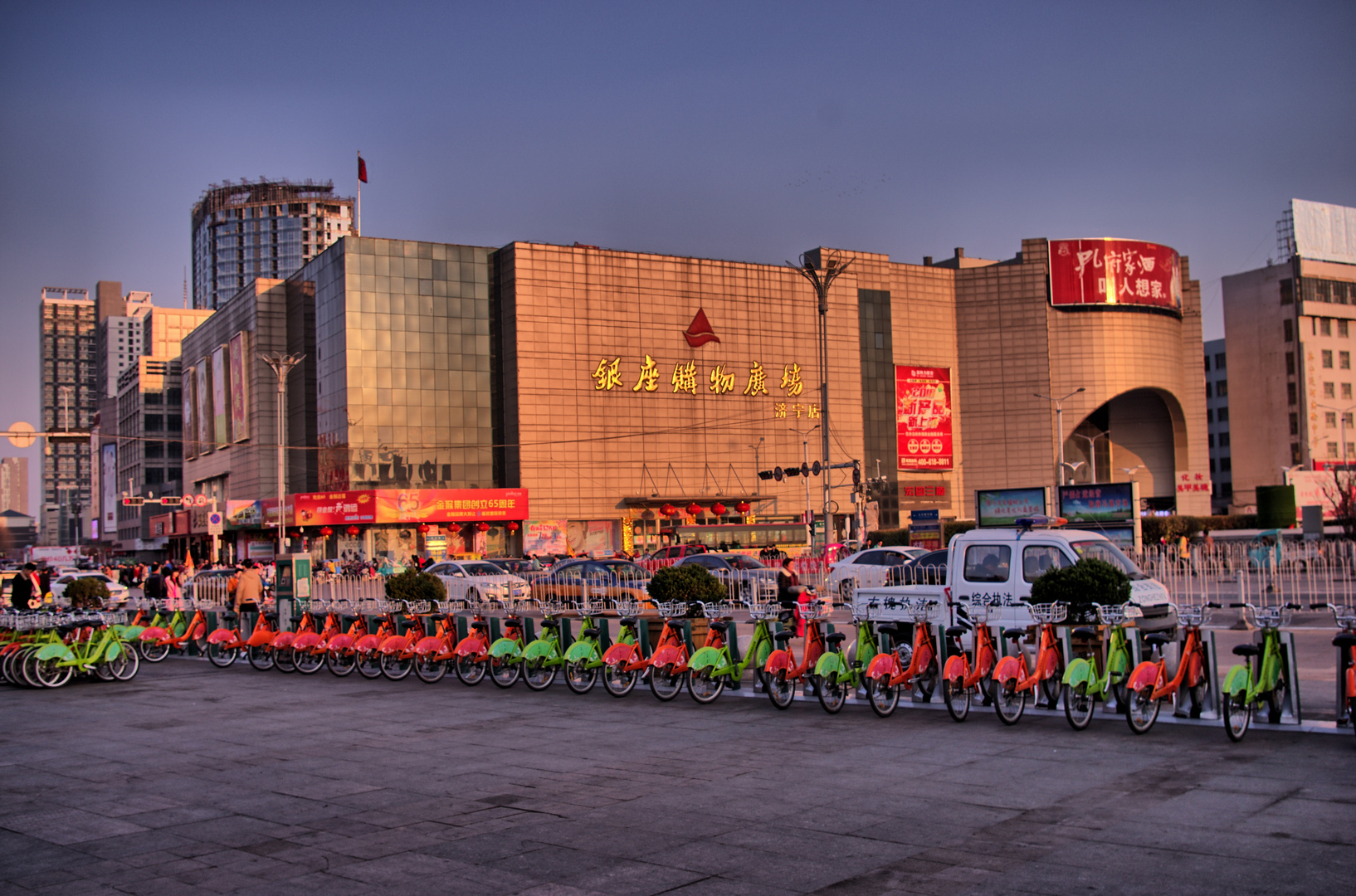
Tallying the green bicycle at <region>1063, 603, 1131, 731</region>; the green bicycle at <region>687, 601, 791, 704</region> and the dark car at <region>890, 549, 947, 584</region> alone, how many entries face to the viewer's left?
1

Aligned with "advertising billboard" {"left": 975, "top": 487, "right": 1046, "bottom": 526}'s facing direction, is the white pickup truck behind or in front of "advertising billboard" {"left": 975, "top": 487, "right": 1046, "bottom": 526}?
in front

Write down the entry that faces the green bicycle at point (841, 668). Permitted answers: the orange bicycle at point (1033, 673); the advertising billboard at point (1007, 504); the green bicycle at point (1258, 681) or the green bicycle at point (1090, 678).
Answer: the advertising billboard

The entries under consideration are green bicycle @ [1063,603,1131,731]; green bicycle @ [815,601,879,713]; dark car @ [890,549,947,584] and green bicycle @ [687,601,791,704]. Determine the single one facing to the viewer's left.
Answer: the dark car

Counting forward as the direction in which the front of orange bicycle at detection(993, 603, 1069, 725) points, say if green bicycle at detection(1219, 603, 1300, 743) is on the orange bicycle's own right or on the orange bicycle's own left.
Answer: on the orange bicycle's own right

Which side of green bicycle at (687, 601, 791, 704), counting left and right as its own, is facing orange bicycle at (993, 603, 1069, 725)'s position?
right

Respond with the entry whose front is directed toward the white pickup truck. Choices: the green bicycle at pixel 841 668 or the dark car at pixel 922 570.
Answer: the green bicycle

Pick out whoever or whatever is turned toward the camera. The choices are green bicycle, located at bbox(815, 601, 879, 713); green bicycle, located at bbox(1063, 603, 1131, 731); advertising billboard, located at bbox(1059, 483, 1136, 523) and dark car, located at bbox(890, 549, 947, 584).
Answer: the advertising billboard

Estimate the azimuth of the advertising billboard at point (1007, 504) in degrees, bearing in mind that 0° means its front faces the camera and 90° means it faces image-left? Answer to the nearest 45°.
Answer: approximately 0°

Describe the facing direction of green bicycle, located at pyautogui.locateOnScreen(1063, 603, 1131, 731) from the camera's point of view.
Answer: facing away from the viewer and to the right of the viewer

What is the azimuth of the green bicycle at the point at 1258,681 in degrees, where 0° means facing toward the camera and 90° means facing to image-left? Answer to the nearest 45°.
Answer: approximately 225°

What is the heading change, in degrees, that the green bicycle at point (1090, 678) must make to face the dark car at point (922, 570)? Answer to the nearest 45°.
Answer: approximately 45° to its left

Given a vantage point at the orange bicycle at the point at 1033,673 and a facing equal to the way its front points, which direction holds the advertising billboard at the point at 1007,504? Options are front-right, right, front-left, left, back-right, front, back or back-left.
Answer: front-left

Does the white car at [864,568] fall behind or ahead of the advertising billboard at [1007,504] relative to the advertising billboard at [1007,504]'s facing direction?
ahead
